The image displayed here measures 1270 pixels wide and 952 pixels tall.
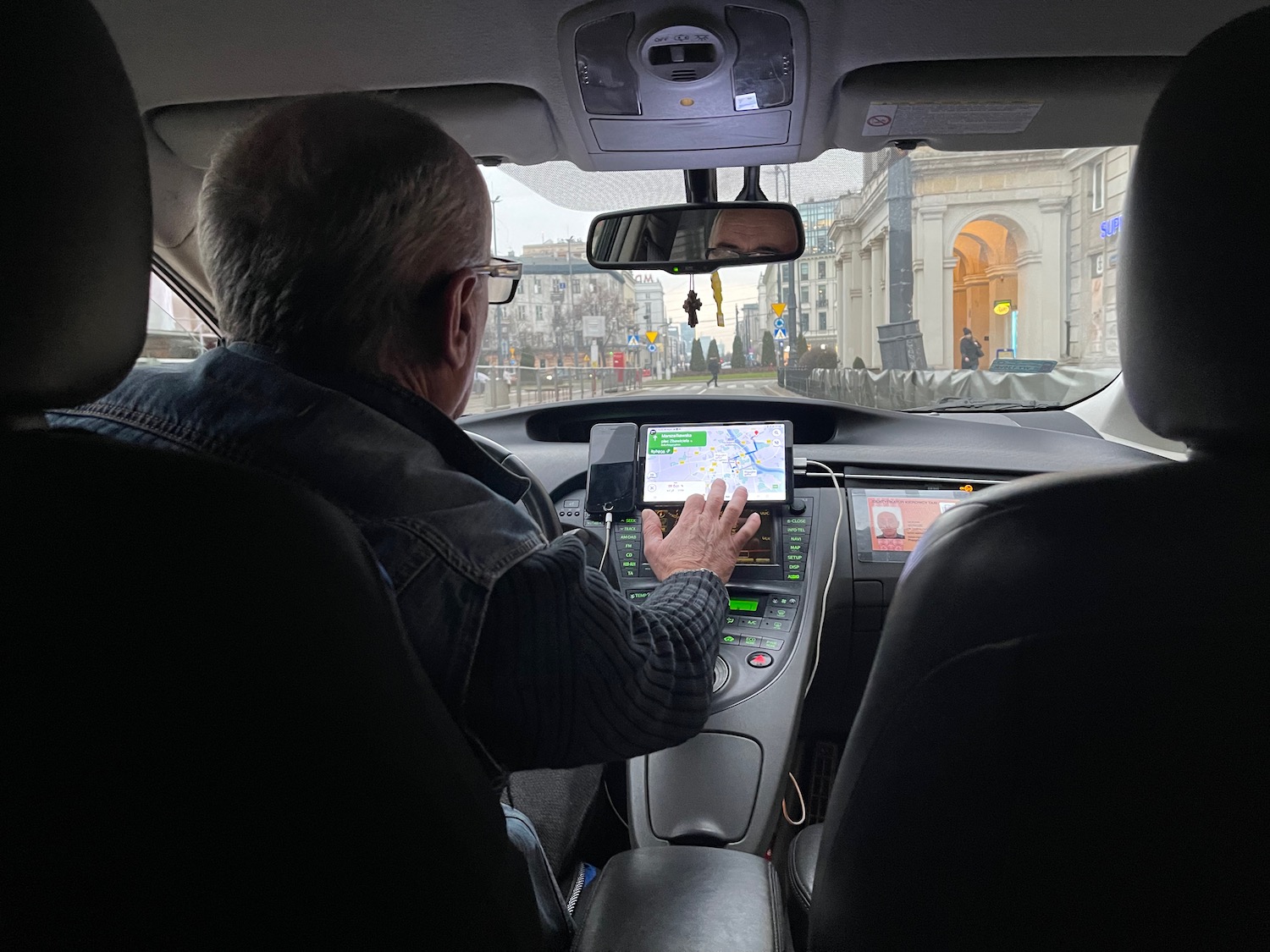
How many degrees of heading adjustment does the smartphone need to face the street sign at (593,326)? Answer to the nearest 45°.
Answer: approximately 180°

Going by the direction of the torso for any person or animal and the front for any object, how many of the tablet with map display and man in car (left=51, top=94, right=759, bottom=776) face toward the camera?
1

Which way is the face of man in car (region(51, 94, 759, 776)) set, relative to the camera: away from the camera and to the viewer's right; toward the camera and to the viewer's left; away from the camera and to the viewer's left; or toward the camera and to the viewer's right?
away from the camera and to the viewer's right

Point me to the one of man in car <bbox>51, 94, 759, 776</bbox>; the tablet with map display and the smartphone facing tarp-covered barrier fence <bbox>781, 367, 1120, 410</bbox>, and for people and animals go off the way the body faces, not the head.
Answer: the man in car

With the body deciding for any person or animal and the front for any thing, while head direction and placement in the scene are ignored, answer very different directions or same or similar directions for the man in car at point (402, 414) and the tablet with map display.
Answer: very different directions

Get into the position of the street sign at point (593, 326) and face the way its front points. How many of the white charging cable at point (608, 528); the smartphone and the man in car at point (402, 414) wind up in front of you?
3

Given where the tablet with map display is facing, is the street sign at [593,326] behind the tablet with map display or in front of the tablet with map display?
behind

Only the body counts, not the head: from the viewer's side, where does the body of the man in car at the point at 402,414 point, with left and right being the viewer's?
facing away from the viewer and to the right of the viewer

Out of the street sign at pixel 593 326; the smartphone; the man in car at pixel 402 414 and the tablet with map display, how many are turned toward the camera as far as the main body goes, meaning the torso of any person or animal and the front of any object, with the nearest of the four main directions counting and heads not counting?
3

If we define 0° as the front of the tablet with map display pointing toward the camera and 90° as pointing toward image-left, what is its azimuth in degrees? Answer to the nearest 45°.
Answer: approximately 0°

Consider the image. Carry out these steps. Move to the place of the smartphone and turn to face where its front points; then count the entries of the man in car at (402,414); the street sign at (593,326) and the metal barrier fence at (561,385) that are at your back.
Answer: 2

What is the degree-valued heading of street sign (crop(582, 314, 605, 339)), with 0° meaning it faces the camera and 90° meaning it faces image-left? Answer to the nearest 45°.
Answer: approximately 0°
